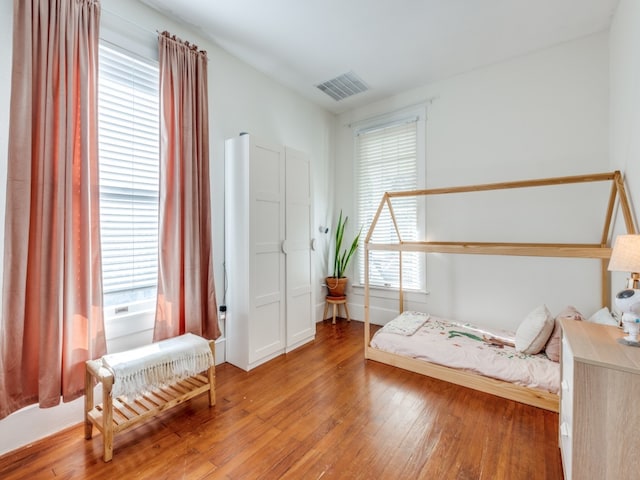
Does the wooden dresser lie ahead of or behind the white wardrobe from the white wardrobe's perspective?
ahead

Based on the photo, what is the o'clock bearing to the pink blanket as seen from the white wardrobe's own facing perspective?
The pink blanket is roughly at 11 o'clock from the white wardrobe.

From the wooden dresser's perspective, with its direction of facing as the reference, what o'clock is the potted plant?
The potted plant is roughly at 1 o'clock from the wooden dresser.

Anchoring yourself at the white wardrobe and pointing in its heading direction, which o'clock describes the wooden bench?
The wooden bench is roughly at 3 o'clock from the white wardrobe.

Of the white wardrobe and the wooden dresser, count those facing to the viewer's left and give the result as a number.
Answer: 1

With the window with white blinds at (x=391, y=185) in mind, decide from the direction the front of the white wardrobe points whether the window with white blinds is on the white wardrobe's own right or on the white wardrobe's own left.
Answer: on the white wardrobe's own left

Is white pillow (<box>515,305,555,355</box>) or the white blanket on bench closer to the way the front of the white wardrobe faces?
the white pillow

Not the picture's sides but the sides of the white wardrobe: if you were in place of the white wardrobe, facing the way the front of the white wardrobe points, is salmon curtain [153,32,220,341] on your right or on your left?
on your right

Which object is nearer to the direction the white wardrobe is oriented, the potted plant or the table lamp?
the table lamp

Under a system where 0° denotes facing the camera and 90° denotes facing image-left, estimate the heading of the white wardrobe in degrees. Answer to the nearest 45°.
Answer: approximately 315°

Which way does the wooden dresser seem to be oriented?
to the viewer's left

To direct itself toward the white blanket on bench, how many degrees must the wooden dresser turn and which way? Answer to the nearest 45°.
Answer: approximately 45° to its left

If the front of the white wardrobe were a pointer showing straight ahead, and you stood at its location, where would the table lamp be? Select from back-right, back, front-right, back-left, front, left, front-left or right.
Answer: front

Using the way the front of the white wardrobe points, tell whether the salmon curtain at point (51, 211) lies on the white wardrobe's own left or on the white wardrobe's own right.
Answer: on the white wardrobe's own right

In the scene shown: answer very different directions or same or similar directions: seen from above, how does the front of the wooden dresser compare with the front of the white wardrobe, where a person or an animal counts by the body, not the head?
very different directions
